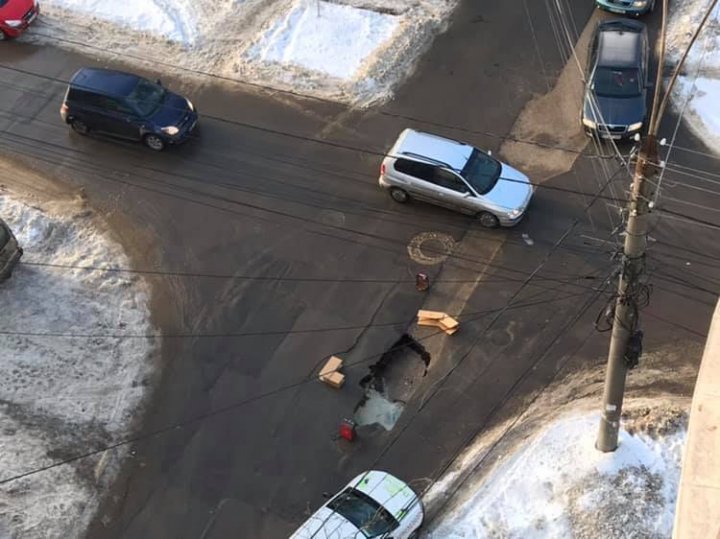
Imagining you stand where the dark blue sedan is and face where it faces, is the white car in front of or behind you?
in front

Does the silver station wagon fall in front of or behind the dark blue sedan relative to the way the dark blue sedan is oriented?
in front

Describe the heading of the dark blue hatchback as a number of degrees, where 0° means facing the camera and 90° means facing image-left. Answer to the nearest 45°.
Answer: approximately 315°

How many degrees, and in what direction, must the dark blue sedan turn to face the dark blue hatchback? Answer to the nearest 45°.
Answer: approximately 90° to its right

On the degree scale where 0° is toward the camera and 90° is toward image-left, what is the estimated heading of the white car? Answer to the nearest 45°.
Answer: approximately 225°

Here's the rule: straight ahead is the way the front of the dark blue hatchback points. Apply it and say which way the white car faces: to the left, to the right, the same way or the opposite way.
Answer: to the left

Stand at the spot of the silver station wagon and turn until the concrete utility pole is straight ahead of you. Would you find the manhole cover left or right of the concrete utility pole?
right

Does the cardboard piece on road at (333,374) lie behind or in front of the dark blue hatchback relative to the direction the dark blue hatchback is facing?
in front

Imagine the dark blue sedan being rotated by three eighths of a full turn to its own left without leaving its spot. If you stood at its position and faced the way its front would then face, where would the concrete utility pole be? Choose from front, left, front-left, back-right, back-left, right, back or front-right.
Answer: back-right

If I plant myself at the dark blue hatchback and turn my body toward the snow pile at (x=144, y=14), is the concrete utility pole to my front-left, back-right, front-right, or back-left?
back-right

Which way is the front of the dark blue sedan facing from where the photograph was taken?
facing the viewer

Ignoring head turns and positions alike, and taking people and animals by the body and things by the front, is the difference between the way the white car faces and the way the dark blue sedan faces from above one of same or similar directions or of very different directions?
very different directions

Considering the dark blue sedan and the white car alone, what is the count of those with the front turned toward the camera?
1

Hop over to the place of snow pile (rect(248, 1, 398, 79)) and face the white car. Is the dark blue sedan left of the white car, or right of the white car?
left

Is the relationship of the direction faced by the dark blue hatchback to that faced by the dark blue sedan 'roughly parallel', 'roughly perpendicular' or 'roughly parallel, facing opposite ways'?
roughly perpendicular

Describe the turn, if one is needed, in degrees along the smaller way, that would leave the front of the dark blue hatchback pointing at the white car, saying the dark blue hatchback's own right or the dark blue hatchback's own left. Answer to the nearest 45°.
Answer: approximately 45° to the dark blue hatchback's own right

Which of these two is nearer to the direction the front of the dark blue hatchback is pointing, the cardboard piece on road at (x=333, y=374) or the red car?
the cardboard piece on road

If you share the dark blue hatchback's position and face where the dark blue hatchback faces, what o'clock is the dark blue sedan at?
The dark blue sedan is roughly at 11 o'clock from the dark blue hatchback.

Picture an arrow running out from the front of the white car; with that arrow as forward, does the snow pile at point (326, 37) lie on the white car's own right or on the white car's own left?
on the white car's own left

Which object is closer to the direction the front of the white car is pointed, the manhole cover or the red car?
the manhole cover
